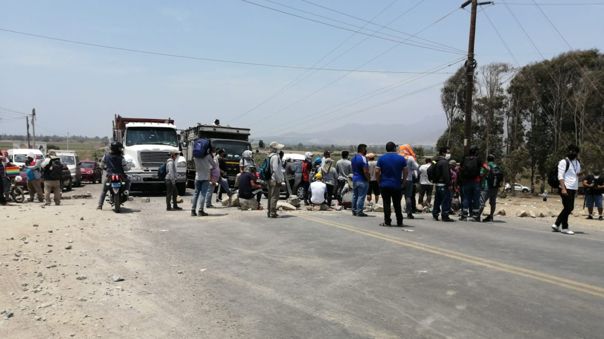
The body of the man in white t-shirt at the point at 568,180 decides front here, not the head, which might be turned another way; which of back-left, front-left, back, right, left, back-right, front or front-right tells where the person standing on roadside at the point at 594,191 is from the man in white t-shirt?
back-left

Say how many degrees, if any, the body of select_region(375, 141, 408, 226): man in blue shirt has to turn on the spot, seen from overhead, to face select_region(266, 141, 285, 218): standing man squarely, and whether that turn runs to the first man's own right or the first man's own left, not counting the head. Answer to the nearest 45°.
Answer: approximately 90° to the first man's own left

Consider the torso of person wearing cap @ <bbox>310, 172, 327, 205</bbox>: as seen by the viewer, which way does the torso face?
away from the camera

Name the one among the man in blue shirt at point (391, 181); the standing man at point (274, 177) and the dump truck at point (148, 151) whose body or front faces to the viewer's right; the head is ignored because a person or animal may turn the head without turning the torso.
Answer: the standing man

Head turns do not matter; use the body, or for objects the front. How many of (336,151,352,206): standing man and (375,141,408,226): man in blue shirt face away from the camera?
2

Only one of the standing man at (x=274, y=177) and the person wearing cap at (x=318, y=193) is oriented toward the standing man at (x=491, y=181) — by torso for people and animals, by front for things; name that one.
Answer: the standing man at (x=274, y=177)

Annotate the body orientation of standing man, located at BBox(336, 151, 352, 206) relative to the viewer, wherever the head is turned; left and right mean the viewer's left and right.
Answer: facing away from the viewer

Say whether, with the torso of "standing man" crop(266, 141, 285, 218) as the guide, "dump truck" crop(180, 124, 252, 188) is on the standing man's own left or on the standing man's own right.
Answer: on the standing man's own left

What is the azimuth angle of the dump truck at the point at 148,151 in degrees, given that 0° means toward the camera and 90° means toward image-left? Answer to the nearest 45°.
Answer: approximately 0°

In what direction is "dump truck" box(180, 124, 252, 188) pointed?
toward the camera

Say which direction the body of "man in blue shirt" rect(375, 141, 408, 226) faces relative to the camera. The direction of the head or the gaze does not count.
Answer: away from the camera

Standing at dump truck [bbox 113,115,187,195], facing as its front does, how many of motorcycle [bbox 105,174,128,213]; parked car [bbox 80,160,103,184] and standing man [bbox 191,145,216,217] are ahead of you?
2

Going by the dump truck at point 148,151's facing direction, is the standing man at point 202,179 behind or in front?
in front
